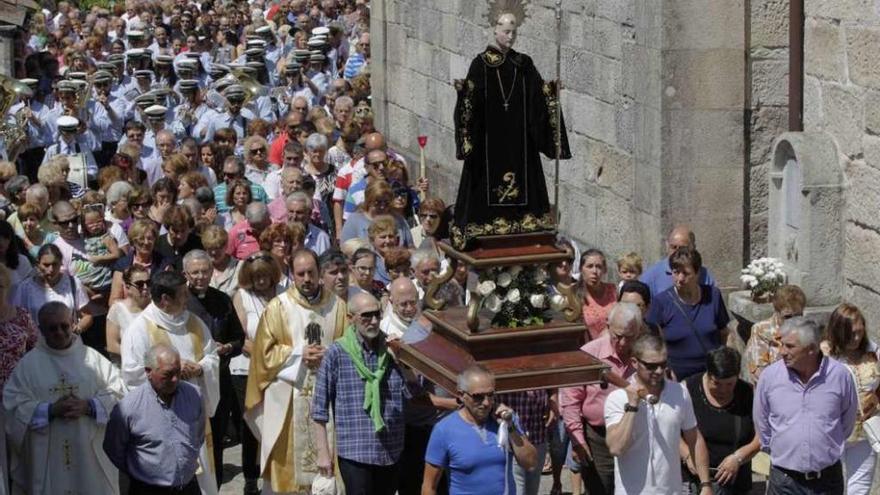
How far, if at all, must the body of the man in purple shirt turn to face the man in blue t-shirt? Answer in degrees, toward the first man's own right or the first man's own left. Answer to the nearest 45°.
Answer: approximately 45° to the first man's own right

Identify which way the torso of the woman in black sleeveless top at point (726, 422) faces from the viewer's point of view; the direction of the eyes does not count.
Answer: toward the camera

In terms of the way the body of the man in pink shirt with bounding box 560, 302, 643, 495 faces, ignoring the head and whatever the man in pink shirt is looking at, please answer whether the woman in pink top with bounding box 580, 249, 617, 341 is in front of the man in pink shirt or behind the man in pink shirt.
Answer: behind

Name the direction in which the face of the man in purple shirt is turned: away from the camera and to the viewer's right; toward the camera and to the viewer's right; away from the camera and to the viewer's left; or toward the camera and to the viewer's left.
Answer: toward the camera and to the viewer's left

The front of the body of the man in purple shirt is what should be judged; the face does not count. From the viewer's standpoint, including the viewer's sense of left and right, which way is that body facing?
facing the viewer

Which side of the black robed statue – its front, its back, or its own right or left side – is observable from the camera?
front

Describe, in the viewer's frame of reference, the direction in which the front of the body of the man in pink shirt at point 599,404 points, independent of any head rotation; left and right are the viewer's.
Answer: facing the viewer and to the right of the viewer

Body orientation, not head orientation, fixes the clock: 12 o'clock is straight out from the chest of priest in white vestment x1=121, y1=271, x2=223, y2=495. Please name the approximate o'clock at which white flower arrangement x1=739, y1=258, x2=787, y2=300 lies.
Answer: The white flower arrangement is roughly at 10 o'clock from the priest in white vestment.
